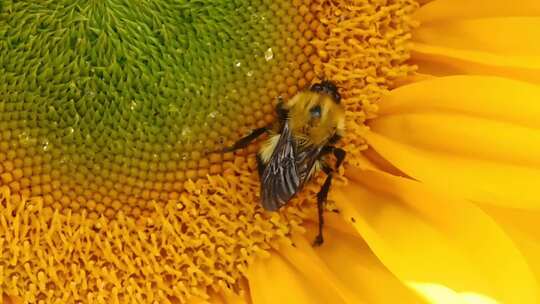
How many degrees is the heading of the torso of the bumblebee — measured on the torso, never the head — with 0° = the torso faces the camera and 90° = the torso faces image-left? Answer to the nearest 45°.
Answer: approximately 225°
